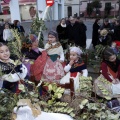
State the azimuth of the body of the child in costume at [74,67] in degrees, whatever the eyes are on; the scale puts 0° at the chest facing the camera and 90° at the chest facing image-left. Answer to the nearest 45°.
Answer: approximately 45°

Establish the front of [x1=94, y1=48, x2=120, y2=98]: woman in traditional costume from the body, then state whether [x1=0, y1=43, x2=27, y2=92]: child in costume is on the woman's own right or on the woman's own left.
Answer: on the woman's own right

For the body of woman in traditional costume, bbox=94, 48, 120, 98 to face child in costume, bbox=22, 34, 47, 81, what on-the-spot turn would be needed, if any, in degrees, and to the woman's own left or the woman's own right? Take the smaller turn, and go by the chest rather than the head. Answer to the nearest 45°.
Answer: approximately 135° to the woman's own right

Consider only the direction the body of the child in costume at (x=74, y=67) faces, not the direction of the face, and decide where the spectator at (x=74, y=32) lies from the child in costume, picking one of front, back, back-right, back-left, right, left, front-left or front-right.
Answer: back-right

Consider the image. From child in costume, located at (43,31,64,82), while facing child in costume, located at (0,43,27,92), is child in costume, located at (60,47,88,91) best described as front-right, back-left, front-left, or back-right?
back-left

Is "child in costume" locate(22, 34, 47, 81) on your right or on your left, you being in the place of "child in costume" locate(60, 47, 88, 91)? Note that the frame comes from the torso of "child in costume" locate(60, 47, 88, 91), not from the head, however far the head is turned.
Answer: on your right
